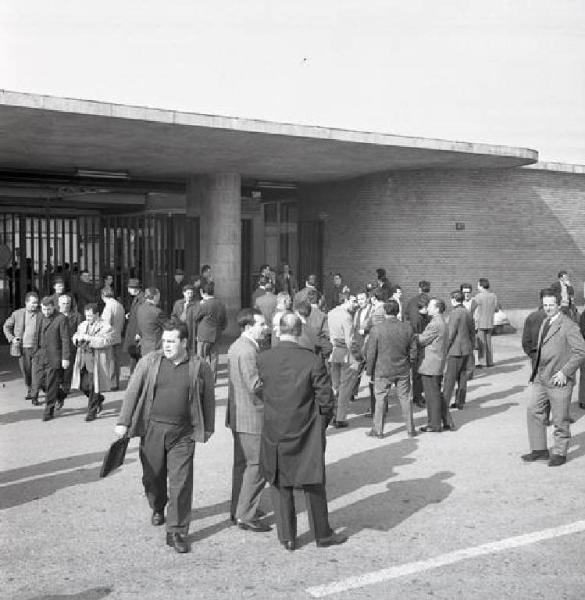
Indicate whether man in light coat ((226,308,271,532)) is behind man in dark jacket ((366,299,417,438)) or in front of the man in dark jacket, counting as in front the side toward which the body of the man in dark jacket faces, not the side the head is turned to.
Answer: behind

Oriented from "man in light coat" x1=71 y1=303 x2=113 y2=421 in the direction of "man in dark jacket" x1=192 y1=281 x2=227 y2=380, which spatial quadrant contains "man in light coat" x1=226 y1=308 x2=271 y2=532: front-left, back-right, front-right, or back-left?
back-right

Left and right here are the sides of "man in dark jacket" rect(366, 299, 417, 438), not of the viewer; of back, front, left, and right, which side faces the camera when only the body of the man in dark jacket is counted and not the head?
back

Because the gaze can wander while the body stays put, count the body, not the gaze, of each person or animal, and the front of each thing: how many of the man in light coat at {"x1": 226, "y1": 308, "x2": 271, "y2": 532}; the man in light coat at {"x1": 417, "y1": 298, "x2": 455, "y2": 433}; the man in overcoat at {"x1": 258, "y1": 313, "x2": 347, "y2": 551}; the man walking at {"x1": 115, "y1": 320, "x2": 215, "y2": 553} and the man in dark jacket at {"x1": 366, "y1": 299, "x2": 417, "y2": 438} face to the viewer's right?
1

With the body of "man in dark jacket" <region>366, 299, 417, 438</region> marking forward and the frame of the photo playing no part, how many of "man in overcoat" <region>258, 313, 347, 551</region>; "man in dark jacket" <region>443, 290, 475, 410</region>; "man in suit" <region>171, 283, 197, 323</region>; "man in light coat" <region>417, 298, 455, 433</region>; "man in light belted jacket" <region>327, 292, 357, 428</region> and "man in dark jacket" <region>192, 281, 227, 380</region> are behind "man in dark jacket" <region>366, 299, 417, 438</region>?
1

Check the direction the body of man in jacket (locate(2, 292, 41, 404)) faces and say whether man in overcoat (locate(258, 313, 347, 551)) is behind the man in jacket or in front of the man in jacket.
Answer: in front

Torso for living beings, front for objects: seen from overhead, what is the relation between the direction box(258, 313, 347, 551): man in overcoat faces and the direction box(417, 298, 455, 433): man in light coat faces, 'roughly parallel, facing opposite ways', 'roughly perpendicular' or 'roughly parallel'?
roughly perpendicular

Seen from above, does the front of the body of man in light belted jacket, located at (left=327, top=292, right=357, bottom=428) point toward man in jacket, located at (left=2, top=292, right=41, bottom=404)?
no

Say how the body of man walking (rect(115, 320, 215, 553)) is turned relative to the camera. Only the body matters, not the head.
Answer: toward the camera

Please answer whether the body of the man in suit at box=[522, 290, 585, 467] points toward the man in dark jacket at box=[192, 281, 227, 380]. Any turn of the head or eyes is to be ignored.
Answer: no

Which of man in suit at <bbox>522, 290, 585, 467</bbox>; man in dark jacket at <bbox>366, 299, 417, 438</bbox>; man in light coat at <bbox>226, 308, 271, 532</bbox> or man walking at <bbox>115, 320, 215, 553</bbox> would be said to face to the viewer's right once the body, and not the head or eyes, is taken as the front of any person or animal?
the man in light coat

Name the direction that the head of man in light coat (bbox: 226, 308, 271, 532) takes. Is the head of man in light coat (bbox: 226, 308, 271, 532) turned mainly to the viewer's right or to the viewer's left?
to the viewer's right

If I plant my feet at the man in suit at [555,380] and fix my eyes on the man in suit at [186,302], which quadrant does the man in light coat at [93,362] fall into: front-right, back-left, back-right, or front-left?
front-left

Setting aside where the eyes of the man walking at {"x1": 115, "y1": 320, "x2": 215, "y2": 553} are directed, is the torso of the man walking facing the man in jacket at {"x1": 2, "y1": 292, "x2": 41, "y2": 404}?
no

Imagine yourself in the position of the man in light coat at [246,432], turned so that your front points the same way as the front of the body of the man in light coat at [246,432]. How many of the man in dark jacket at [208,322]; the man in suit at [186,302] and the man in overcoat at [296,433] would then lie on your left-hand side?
2

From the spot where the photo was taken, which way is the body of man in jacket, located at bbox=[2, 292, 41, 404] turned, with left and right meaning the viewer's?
facing the viewer and to the right of the viewer

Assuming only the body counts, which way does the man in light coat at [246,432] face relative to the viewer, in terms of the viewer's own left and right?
facing to the right of the viewer

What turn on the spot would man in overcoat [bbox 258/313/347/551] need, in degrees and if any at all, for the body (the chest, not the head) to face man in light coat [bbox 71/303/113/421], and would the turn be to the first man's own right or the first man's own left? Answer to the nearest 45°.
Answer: approximately 45° to the first man's own left
